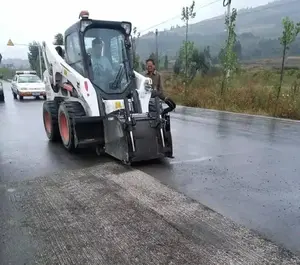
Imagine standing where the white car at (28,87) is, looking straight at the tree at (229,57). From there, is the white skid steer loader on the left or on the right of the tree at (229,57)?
right

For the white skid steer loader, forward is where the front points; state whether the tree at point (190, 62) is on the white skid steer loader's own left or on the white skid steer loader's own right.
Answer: on the white skid steer loader's own left

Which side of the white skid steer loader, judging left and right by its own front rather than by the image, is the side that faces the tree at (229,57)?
left

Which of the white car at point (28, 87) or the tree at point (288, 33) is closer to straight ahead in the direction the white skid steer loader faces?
the tree

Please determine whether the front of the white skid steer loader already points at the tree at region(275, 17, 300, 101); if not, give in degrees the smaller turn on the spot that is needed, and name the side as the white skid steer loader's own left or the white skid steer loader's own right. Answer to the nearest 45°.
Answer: approximately 90° to the white skid steer loader's own left

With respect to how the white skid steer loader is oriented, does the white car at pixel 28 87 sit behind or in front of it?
behind

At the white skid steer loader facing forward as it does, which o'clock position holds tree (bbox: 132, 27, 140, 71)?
The tree is roughly at 8 o'clock from the white skid steer loader.

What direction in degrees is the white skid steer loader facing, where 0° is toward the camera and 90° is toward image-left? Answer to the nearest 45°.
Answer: approximately 315°
